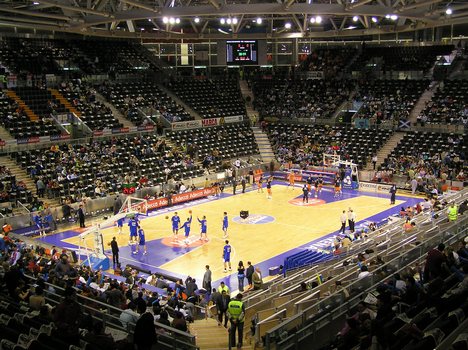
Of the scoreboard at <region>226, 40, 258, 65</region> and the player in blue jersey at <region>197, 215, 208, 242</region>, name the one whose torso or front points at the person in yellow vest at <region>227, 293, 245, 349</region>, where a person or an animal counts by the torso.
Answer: the scoreboard

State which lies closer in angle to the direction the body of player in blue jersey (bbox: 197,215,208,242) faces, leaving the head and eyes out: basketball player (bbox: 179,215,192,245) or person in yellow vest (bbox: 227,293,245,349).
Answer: the basketball player

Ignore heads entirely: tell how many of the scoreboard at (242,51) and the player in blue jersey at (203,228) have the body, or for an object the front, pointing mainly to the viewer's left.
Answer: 1

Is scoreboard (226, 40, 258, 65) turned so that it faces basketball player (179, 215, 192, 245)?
yes

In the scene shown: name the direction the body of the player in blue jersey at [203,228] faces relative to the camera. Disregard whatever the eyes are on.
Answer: to the viewer's left

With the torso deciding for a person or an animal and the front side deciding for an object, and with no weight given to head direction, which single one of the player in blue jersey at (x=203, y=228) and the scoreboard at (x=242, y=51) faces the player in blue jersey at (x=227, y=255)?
the scoreboard

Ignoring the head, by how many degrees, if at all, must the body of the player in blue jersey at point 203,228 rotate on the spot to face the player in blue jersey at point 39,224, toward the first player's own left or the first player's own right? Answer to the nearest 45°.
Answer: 0° — they already face them

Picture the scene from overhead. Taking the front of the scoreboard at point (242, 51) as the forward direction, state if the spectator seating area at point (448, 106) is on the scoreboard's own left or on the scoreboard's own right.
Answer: on the scoreboard's own left

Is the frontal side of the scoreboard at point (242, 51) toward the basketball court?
yes
